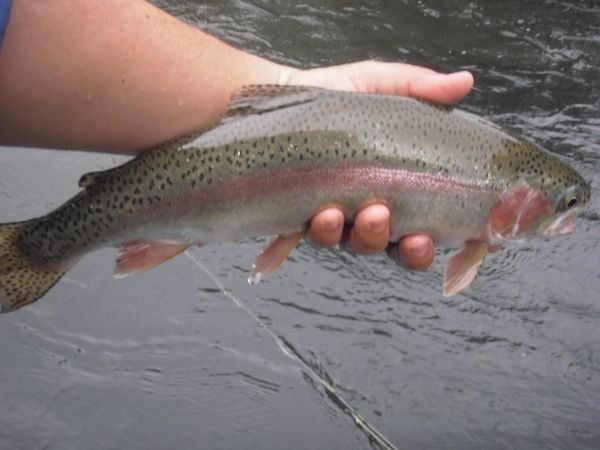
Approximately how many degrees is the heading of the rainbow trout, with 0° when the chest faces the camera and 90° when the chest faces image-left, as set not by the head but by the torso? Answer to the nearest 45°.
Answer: approximately 270°
